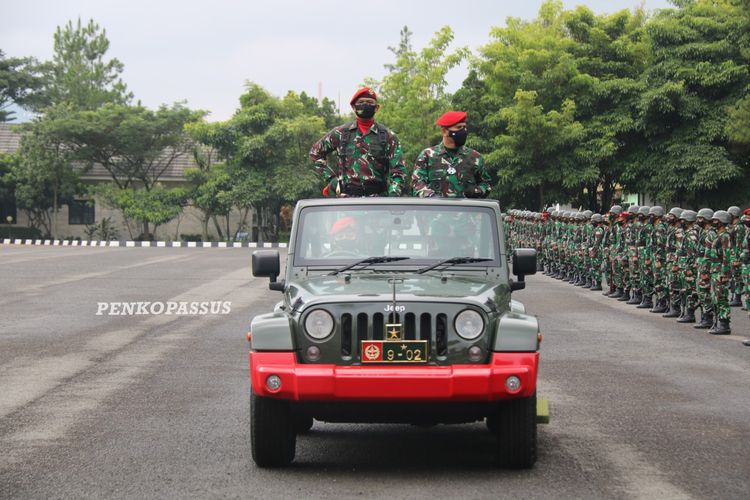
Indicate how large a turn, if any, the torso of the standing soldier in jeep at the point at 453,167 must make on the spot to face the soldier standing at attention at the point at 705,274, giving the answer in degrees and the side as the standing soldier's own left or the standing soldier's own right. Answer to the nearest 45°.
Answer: approximately 135° to the standing soldier's own left

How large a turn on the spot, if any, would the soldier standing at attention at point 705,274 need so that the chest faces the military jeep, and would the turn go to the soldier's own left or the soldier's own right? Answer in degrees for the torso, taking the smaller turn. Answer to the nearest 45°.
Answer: approximately 90° to the soldier's own left

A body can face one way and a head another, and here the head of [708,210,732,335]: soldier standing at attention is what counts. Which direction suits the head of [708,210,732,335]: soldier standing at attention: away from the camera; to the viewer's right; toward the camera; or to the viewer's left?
to the viewer's left

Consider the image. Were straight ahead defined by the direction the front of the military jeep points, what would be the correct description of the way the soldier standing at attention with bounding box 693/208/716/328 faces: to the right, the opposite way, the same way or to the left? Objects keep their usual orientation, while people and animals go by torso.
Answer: to the right

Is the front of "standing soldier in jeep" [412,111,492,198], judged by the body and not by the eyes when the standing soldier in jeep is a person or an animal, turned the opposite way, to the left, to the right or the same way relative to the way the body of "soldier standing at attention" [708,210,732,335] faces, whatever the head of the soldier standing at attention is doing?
to the left

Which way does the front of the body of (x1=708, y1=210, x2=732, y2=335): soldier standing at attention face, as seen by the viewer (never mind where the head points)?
to the viewer's left

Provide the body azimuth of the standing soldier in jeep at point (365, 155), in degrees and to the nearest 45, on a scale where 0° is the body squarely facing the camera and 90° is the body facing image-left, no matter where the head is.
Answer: approximately 0°

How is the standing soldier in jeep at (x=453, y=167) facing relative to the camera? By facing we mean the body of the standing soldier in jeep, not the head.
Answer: toward the camera

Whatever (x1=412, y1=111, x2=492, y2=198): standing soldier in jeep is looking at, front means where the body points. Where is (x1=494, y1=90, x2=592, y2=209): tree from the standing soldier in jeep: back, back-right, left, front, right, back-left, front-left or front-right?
back

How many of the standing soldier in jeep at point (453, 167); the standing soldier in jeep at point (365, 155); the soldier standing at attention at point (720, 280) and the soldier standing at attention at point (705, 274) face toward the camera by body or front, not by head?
2

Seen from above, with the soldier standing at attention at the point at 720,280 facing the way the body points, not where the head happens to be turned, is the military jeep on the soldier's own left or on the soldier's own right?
on the soldier's own left

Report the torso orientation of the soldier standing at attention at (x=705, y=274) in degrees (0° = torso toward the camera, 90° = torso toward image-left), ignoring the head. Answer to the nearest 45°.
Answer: approximately 90°
